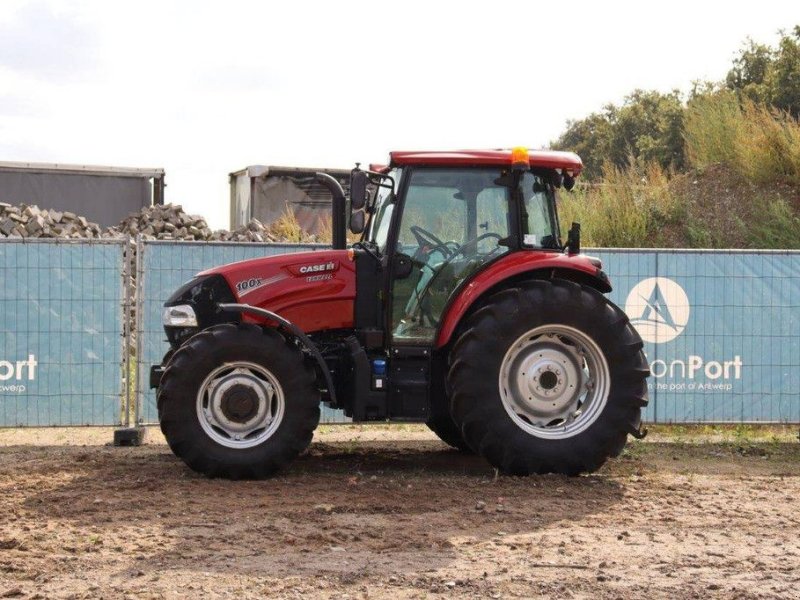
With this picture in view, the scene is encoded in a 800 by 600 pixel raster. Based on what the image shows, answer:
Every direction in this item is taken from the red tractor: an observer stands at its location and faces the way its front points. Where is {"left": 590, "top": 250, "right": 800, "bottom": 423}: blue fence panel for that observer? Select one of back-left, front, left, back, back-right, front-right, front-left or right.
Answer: back-right

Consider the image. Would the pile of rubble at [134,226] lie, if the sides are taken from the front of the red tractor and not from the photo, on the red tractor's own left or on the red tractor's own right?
on the red tractor's own right

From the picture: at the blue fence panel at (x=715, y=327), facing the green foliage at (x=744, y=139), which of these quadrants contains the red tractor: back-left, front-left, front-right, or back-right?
back-left

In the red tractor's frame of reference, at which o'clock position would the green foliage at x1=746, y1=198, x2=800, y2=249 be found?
The green foliage is roughly at 4 o'clock from the red tractor.

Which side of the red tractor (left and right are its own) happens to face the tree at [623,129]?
right

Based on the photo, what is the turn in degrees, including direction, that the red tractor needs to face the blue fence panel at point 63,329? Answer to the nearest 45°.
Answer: approximately 45° to its right

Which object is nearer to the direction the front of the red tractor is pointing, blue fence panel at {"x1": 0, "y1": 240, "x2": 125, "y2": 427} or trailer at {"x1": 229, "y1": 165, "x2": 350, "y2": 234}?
the blue fence panel

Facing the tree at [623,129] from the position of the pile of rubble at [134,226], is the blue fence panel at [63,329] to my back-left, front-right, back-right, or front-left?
back-right

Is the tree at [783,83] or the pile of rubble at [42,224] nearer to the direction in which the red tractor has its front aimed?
the pile of rubble

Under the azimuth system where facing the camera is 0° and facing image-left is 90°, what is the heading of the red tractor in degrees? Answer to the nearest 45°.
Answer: approximately 90°

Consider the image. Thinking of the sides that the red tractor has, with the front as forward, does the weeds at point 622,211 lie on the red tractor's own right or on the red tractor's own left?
on the red tractor's own right

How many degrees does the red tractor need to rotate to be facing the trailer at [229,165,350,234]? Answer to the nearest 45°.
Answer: approximately 90° to its right

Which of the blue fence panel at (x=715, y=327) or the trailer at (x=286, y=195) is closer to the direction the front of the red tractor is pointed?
the trailer

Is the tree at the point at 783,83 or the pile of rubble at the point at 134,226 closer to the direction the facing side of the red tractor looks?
the pile of rubble
